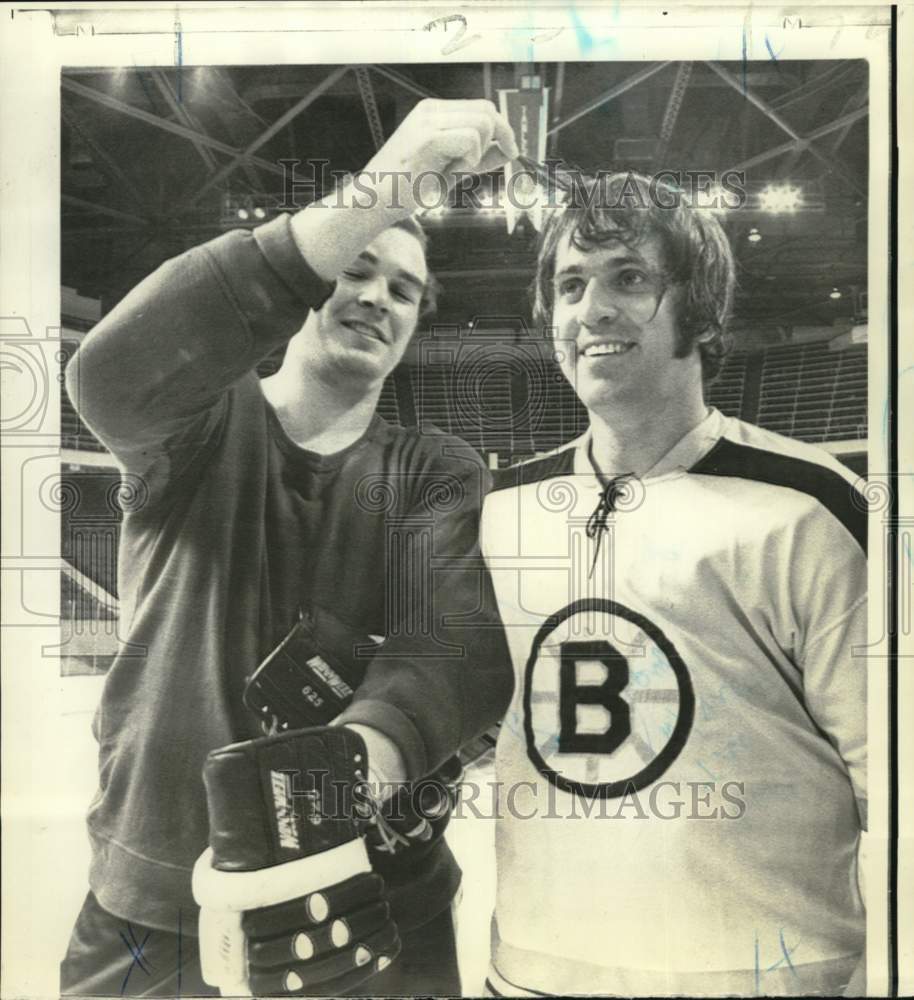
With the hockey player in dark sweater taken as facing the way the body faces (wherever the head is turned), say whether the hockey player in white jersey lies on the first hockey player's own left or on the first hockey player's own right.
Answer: on the first hockey player's own left

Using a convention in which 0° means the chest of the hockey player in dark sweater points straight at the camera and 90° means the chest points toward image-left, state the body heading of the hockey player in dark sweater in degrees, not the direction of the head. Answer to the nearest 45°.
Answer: approximately 0°

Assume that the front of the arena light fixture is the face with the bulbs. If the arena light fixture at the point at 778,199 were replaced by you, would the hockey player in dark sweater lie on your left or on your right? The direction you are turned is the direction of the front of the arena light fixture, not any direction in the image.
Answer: on your right

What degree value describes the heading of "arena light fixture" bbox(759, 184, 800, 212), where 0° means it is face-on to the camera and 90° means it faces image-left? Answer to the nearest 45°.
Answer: approximately 0°

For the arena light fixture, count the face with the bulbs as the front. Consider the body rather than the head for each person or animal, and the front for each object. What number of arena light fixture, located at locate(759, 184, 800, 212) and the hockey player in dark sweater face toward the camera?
2
